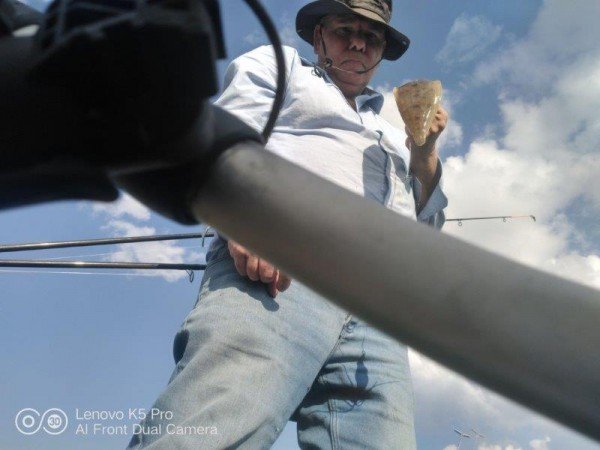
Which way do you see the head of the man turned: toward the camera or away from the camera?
toward the camera

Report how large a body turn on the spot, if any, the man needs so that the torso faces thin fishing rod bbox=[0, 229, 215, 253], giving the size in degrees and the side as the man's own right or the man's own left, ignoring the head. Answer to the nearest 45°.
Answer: approximately 180°
